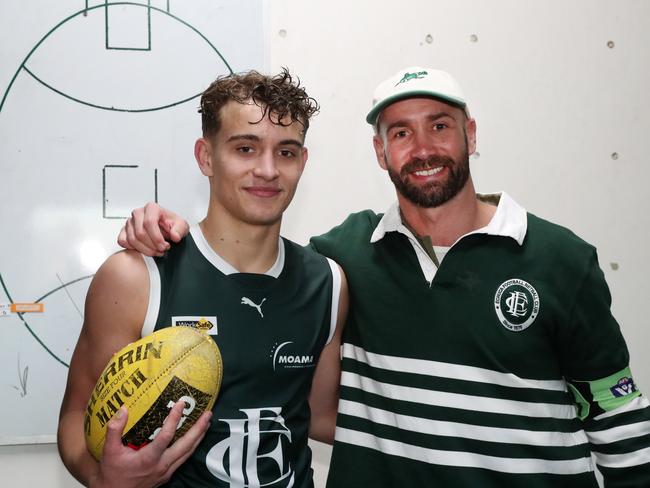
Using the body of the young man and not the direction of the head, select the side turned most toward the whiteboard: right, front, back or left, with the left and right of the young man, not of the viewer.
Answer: back

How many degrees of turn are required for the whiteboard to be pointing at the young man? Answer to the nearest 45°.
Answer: approximately 45° to its left

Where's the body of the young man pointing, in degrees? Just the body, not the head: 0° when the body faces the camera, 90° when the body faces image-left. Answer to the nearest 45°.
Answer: approximately 315°

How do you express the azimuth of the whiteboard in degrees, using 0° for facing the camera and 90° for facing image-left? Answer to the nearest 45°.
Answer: approximately 0°
